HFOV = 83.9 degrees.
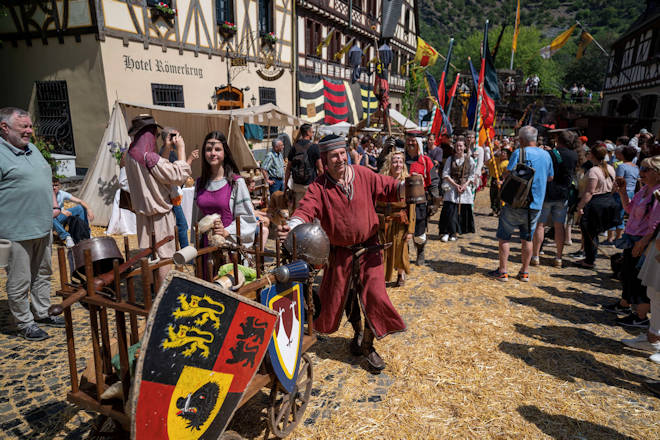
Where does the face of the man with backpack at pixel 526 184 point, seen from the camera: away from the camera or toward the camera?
away from the camera

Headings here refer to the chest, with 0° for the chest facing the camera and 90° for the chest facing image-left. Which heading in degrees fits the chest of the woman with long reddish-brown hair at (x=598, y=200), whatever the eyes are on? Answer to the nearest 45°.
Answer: approximately 135°

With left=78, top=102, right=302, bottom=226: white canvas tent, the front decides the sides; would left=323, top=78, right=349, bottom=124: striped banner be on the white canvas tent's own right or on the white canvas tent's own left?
on the white canvas tent's own left

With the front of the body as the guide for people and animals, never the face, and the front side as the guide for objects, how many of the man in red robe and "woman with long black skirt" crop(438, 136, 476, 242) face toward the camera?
2

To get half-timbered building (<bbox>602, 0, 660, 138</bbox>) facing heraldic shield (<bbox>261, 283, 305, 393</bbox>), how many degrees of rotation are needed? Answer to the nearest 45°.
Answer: approximately 45° to its left

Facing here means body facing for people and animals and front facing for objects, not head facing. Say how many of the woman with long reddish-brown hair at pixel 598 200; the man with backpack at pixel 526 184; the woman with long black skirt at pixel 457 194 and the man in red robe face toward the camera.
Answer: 2

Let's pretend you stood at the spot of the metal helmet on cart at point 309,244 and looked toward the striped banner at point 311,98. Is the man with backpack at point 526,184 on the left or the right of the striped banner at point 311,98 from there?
right

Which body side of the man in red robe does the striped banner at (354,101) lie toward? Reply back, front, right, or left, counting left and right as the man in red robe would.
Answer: back

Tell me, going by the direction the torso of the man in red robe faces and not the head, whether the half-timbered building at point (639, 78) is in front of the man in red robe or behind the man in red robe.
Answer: behind

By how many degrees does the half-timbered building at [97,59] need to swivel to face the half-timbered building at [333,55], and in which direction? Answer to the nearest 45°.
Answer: approximately 90° to its left

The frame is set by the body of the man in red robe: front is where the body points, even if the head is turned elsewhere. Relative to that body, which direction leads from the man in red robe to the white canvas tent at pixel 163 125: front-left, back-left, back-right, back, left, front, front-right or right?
back-right

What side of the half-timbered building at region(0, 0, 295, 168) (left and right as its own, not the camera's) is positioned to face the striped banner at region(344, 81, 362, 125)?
left
